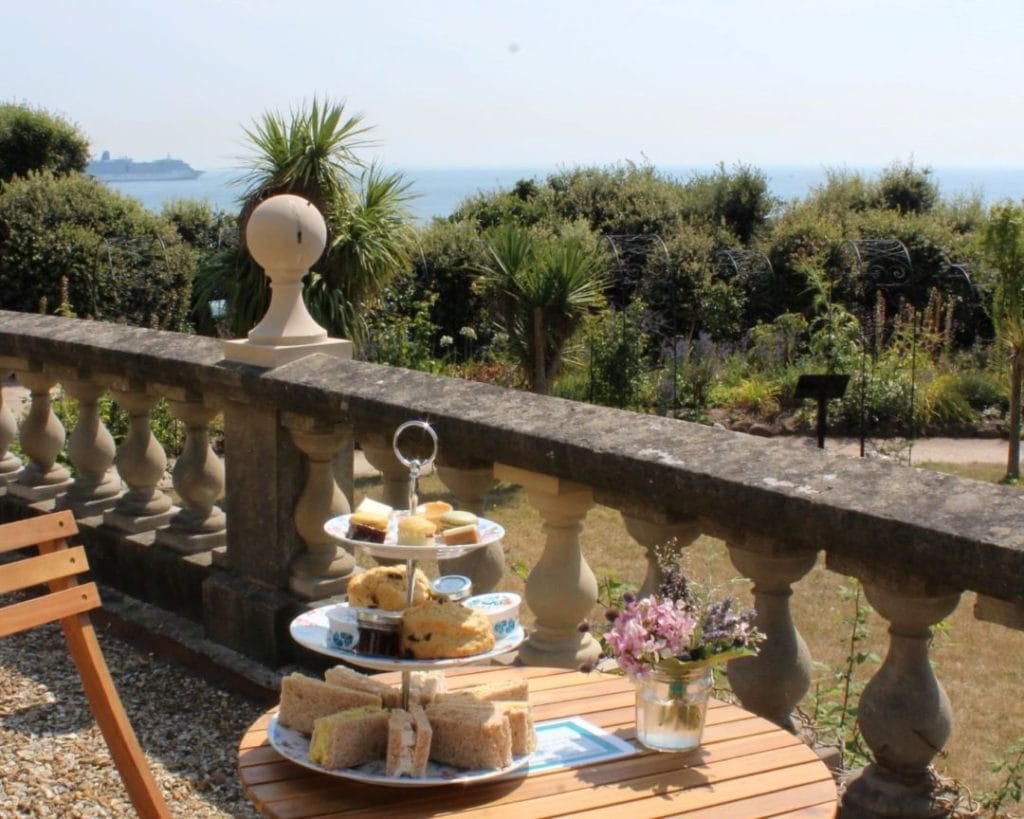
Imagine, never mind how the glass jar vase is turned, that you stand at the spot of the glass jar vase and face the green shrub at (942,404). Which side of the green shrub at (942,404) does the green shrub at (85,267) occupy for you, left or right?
left

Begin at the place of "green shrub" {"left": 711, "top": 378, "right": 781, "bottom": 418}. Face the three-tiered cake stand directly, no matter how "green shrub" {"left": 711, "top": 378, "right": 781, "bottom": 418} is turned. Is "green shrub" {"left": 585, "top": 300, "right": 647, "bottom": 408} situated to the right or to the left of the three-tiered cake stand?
right

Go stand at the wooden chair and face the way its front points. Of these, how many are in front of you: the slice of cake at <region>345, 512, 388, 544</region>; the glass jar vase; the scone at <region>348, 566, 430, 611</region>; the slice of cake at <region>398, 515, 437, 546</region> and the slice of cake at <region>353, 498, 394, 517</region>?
5

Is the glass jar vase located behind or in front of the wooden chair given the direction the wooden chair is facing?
in front

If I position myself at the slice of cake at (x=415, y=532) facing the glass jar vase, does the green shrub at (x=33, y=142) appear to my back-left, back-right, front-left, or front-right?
back-left

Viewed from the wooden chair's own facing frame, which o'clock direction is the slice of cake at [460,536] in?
The slice of cake is roughly at 12 o'clock from the wooden chair.

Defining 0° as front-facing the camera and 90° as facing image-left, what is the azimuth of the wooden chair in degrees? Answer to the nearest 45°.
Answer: approximately 315°

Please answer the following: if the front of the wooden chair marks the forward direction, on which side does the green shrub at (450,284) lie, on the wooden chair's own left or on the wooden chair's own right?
on the wooden chair's own left

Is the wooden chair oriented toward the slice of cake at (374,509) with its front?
yes

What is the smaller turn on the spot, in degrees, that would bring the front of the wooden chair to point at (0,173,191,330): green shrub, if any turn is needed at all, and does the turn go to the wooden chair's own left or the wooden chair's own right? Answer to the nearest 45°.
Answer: approximately 135° to the wooden chair's own left

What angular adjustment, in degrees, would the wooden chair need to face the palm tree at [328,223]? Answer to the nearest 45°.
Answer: approximately 135° to its left

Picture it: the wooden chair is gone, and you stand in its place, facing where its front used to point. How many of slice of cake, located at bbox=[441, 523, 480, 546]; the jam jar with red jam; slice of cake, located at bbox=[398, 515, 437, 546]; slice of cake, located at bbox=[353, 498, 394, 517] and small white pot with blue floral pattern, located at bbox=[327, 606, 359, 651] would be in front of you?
5

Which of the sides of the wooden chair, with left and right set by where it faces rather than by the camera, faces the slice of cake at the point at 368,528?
front

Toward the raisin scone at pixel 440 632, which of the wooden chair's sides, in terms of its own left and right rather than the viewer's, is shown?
front

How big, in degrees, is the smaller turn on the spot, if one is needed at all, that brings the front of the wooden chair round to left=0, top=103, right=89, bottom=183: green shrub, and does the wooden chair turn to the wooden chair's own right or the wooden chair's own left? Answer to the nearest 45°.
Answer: approximately 135° to the wooden chair's own left

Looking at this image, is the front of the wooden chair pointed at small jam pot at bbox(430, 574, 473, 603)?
yes

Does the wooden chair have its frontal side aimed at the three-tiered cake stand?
yes
